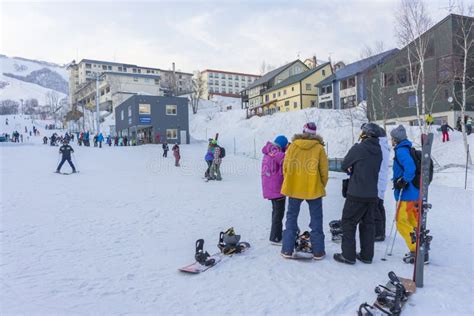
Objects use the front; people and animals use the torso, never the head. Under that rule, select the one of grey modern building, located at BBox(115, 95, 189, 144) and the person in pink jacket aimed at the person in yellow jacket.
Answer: the grey modern building

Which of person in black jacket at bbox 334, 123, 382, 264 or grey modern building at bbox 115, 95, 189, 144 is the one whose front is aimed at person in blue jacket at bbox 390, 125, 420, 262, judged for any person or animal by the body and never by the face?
the grey modern building

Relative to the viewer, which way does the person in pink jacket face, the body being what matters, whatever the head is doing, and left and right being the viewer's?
facing away from the viewer and to the right of the viewer

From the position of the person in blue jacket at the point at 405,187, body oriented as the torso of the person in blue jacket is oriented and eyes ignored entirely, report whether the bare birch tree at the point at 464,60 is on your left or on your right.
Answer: on your right

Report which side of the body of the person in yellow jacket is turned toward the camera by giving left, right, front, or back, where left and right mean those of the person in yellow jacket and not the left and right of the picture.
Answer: back

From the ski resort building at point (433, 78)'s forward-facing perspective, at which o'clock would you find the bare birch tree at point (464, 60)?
The bare birch tree is roughly at 10 o'clock from the ski resort building.
